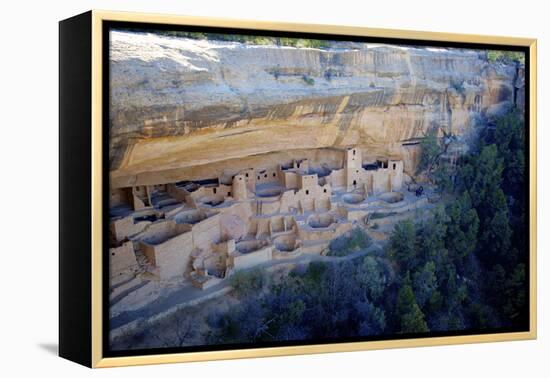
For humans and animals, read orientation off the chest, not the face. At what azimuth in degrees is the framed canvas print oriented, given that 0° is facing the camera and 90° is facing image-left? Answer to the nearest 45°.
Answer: approximately 315°
